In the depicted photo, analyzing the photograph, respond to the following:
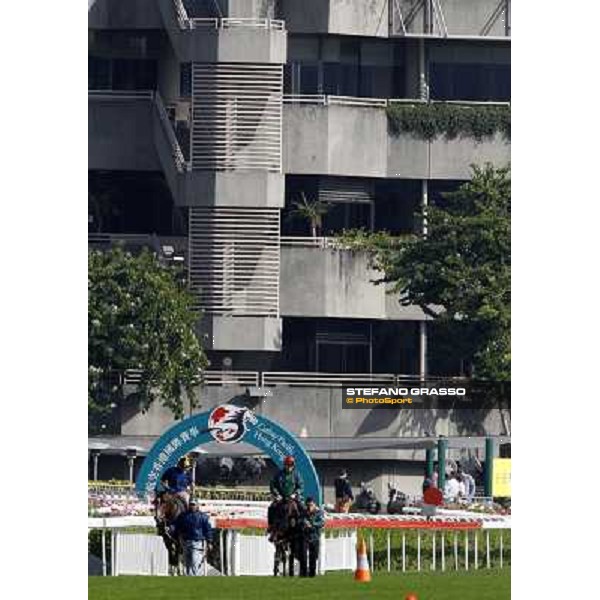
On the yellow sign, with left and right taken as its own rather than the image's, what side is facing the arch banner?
right

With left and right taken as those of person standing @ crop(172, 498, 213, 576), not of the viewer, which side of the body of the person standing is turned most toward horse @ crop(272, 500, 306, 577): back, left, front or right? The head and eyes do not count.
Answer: left

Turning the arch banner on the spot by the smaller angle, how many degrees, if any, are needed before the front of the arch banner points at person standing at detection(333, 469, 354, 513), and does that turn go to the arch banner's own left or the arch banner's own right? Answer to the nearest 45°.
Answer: approximately 90° to the arch banner's own left

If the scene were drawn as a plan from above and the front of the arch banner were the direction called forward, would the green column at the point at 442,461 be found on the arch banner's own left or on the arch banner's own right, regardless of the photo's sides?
on the arch banner's own left

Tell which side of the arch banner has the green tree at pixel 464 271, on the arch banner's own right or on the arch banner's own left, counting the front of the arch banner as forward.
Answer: on the arch banner's own left
